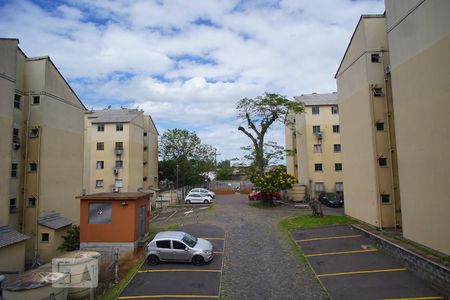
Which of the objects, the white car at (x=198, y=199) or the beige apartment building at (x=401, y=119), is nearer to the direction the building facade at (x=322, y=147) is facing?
the beige apartment building

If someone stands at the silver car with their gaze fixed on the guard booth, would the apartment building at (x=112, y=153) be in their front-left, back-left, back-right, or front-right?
front-right

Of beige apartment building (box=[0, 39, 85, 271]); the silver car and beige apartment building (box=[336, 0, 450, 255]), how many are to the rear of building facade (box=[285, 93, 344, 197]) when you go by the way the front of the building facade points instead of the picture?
0

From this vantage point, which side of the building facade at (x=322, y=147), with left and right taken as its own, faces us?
front

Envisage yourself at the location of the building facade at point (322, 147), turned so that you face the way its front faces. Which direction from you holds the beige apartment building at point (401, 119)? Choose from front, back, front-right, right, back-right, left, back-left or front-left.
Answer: front

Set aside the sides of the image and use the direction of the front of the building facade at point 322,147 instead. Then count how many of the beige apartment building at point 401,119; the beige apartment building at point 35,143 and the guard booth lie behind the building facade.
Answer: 0

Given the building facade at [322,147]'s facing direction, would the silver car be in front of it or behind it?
in front

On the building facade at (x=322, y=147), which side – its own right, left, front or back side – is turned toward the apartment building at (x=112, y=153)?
right

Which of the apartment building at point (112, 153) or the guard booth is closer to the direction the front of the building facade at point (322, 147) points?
the guard booth

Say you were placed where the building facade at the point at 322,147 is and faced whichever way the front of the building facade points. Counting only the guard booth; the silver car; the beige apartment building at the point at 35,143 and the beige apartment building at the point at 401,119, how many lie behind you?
0

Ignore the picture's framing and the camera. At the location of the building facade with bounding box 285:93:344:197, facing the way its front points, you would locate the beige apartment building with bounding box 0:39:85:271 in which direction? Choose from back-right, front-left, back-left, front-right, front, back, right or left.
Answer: front-right

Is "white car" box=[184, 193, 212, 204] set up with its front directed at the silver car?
no

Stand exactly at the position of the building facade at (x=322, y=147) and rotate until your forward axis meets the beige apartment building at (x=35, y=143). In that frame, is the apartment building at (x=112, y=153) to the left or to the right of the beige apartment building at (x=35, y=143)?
right
